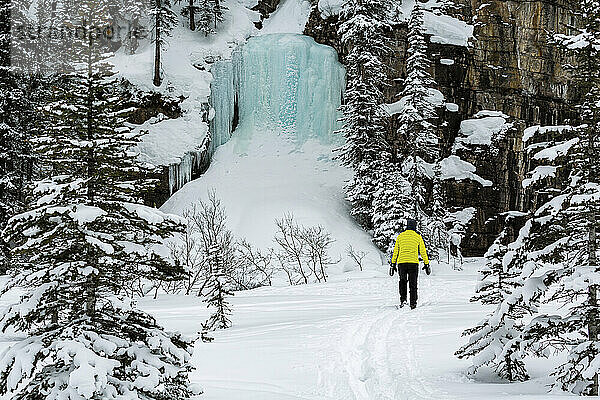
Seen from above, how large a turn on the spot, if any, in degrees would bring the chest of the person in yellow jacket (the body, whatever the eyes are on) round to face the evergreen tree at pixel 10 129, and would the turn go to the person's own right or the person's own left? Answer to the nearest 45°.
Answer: approximately 45° to the person's own left

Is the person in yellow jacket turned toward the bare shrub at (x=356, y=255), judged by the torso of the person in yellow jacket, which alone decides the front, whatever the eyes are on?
yes

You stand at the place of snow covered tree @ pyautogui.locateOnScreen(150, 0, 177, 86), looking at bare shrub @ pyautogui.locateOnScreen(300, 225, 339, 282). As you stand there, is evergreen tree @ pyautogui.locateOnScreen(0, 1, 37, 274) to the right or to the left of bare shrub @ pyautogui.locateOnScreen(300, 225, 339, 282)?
right

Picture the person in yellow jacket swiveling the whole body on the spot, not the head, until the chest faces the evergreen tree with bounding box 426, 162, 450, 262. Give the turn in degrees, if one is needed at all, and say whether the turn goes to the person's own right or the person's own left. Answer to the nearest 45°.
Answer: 0° — they already face it

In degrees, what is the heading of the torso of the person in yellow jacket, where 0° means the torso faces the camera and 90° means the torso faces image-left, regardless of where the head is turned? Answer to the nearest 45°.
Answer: approximately 180°

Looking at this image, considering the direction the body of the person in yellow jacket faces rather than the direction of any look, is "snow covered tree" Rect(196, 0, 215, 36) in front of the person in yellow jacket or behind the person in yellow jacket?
in front

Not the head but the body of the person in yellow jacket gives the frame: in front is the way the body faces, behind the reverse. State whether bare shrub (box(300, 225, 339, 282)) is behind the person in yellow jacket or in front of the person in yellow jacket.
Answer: in front

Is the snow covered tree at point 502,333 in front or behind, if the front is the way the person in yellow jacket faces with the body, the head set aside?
behind

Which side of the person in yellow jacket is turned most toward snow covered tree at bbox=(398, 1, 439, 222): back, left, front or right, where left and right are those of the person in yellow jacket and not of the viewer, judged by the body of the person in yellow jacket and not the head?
front

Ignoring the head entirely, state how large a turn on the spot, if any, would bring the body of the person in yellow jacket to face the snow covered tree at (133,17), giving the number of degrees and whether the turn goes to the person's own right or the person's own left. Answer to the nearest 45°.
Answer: approximately 45° to the person's own left
